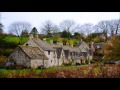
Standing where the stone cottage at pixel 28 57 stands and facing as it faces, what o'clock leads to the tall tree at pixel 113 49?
The tall tree is roughly at 11 o'clock from the stone cottage.

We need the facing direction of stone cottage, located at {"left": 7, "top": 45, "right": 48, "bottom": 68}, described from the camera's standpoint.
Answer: facing the viewer and to the right of the viewer

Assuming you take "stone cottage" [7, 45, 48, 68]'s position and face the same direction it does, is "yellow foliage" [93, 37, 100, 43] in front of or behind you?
behind
